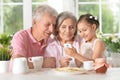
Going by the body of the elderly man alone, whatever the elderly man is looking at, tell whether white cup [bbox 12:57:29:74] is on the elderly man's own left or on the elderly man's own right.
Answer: on the elderly man's own right

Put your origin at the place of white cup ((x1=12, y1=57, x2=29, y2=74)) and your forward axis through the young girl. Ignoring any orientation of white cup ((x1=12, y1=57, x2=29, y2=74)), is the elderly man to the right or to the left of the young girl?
left

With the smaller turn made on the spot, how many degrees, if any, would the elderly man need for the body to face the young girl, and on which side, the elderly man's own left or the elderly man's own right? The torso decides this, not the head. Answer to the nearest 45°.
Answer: approximately 45° to the elderly man's own left

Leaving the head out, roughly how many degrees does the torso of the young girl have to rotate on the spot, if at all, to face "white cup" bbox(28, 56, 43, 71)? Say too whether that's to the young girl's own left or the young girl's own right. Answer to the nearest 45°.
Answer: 0° — they already face it

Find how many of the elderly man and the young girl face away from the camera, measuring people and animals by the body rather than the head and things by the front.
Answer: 0

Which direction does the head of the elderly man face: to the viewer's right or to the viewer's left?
to the viewer's right

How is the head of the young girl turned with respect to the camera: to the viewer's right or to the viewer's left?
to the viewer's left

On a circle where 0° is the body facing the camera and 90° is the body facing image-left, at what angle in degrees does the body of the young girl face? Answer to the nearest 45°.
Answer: approximately 45°
